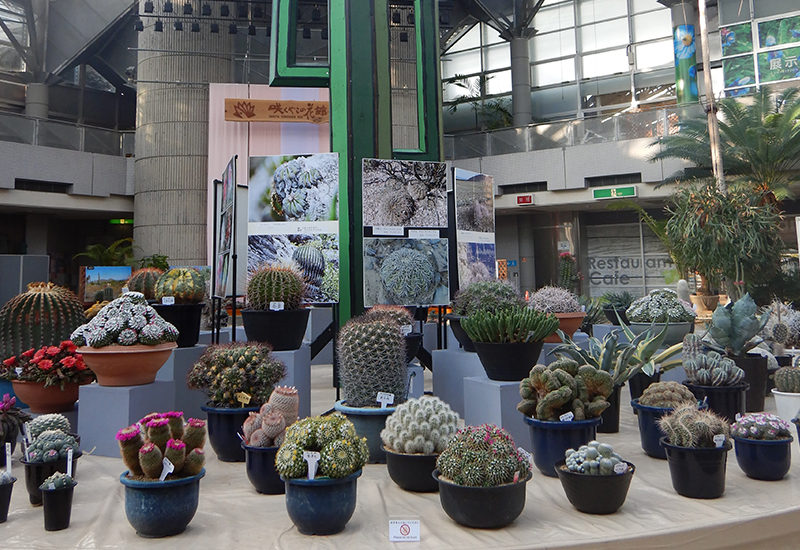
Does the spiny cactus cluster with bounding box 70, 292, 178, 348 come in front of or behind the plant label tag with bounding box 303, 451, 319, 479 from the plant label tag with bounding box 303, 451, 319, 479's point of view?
behind

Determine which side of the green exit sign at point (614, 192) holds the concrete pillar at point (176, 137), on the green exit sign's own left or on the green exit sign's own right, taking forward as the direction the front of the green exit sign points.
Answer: on the green exit sign's own right

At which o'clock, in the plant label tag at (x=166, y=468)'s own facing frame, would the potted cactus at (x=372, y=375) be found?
The potted cactus is roughly at 8 o'clock from the plant label tag.

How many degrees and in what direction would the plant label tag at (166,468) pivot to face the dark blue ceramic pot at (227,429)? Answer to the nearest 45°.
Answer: approximately 180°

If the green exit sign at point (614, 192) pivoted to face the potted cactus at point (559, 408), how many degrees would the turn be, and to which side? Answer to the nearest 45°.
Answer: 0° — it already faces it

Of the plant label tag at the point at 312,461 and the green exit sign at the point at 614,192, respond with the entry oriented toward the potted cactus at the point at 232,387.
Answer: the green exit sign

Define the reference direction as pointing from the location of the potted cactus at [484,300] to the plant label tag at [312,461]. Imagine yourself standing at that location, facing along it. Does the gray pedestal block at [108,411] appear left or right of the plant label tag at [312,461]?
right

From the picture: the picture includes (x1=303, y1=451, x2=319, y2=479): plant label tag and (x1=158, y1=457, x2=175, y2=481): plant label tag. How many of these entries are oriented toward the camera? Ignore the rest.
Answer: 2

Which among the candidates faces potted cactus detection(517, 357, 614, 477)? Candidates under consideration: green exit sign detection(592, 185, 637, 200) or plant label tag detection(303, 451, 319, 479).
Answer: the green exit sign

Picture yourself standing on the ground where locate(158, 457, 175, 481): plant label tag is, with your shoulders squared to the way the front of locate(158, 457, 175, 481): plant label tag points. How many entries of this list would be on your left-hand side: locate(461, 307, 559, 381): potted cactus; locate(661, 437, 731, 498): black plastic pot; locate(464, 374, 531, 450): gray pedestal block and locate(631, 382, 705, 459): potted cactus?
4
